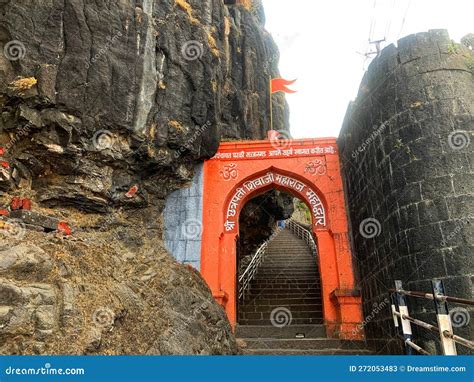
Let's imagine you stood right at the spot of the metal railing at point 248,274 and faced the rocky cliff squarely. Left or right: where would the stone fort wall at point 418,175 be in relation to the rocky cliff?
left

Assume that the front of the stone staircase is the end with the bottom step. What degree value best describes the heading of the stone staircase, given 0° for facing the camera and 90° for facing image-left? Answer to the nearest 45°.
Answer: approximately 0°

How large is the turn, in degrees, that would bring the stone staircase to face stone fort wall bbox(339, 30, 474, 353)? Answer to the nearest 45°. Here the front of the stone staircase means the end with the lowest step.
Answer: approximately 45° to its left
